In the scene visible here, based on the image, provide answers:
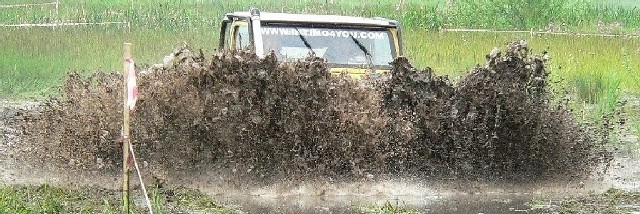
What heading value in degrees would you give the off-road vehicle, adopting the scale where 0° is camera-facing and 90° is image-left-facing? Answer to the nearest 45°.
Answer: approximately 315°

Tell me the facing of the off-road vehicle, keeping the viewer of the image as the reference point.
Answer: facing the viewer and to the right of the viewer
